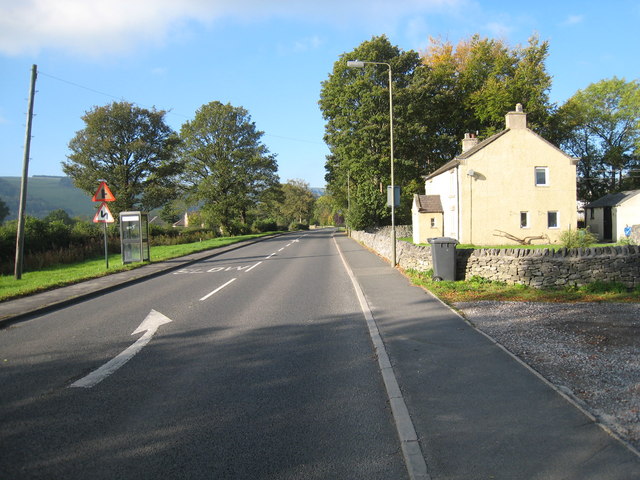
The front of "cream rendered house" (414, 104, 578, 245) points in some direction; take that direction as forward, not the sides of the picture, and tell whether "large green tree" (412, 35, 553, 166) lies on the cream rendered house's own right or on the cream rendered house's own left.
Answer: on the cream rendered house's own right

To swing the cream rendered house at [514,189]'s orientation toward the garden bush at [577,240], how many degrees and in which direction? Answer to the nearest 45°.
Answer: approximately 90° to its left
